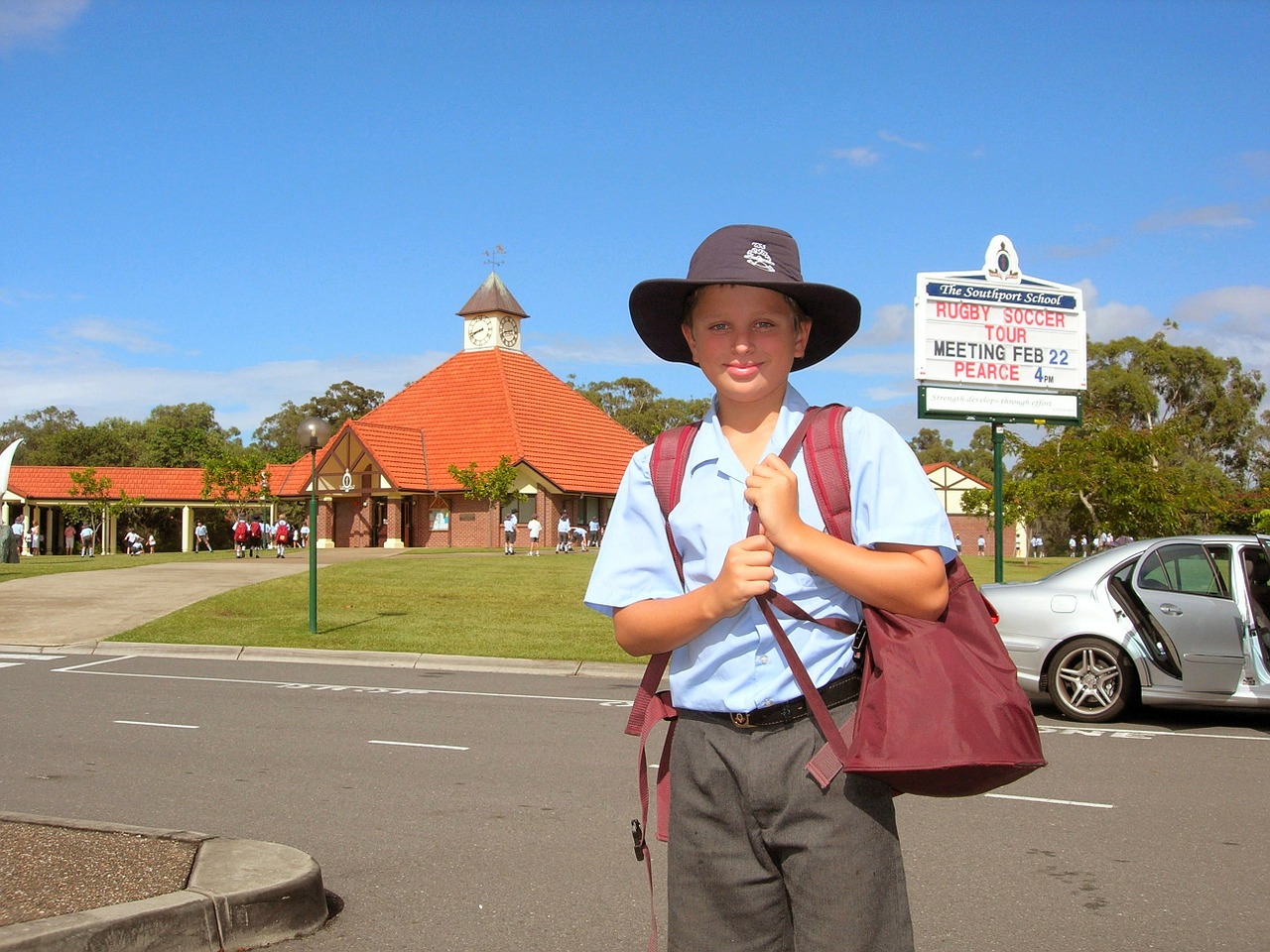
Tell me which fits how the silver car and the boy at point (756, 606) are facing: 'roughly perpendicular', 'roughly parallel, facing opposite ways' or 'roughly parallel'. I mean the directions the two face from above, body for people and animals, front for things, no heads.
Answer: roughly perpendicular

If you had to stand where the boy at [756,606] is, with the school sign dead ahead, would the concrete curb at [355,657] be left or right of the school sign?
left

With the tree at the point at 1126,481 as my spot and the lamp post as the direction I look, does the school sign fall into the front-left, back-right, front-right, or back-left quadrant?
front-left

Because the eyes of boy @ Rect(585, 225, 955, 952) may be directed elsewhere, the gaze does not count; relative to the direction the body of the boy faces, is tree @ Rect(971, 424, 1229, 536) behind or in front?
behind

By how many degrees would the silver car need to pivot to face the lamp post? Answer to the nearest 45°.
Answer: approximately 180°

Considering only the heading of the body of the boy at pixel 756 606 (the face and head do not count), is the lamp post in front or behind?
behind

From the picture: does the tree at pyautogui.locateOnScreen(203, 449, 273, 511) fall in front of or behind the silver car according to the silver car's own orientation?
behind

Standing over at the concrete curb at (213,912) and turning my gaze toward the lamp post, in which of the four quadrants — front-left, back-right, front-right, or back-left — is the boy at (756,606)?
back-right

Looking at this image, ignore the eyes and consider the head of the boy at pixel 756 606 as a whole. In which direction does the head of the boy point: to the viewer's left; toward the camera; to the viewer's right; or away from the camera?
toward the camera

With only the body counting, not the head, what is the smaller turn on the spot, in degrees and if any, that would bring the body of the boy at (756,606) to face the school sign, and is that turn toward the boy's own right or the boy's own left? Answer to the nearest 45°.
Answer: approximately 180°

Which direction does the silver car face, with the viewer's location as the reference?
facing to the right of the viewer

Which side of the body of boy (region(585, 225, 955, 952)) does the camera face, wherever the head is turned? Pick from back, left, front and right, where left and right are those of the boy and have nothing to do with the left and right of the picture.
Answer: front

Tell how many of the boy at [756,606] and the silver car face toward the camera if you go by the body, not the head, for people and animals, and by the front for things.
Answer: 1

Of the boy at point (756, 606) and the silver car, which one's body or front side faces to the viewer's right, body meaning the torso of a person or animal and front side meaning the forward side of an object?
the silver car

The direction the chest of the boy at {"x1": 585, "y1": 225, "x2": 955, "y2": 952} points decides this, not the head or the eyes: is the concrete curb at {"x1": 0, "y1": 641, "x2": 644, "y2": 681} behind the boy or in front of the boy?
behind
